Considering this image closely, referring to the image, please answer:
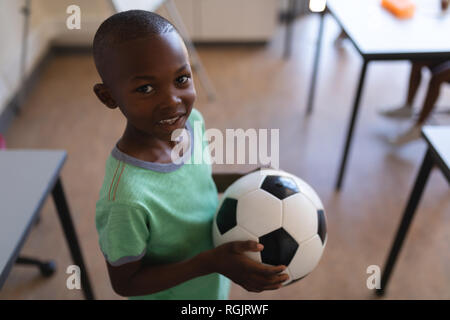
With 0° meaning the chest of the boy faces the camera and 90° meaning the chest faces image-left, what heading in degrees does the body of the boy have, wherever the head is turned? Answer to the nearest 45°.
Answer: approximately 315°

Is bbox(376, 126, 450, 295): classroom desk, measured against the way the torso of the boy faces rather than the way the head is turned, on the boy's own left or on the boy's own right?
on the boy's own left

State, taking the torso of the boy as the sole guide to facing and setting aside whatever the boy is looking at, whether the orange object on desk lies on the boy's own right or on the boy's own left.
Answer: on the boy's own left

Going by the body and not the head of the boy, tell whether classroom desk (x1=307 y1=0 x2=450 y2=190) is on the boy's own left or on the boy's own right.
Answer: on the boy's own left
